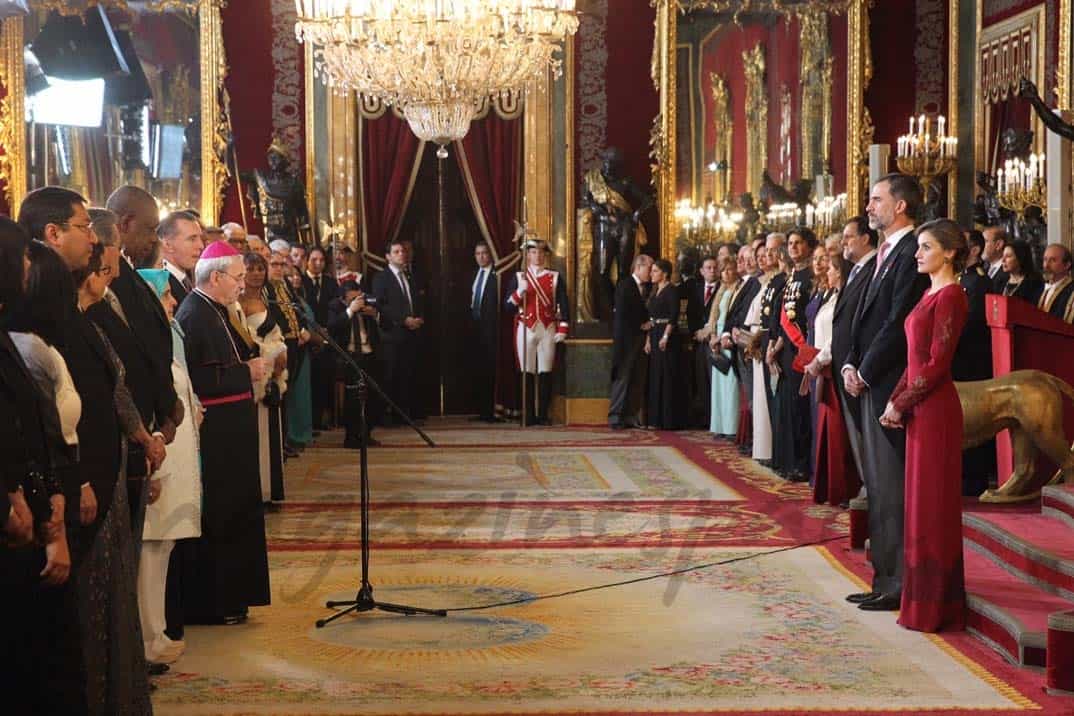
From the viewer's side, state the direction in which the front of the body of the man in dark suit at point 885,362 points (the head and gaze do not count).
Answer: to the viewer's left

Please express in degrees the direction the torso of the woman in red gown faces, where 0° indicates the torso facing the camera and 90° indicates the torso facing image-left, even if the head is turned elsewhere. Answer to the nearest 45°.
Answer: approximately 90°

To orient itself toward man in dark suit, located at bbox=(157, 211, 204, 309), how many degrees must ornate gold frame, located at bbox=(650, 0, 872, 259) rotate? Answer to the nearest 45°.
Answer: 0° — it already faces them

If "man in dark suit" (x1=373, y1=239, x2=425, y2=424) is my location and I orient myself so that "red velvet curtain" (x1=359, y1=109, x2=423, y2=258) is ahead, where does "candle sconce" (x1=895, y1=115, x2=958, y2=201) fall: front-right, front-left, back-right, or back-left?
back-right

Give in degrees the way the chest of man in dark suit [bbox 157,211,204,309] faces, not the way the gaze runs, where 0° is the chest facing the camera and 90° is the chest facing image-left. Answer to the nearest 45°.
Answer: approximately 315°

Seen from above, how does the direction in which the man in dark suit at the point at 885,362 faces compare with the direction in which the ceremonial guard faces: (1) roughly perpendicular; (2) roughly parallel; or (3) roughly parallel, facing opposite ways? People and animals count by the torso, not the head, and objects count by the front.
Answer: roughly perpendicular

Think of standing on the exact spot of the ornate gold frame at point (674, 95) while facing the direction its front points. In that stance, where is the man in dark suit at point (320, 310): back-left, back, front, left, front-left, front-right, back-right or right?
front-right

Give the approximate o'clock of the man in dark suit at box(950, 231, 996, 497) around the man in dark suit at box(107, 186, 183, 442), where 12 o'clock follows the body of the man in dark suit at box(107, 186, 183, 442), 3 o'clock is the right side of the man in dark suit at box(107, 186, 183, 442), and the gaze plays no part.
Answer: the man in dark suit at box(950, 231, 996, 497) is roughly at 11 o'clock from the man in dark suit at box(107, 186, 183, 442).

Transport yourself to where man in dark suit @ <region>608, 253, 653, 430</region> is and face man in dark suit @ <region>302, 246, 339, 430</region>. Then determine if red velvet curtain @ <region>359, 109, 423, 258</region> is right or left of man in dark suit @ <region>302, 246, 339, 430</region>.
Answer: right
